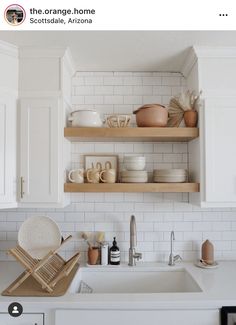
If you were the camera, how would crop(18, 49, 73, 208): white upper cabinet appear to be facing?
facing the viewer

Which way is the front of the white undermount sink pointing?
toward the camera

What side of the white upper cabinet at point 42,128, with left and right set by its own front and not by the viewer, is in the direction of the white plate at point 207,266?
left

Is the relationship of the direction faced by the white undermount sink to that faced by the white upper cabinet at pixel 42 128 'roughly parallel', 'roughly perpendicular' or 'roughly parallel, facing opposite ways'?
roughly parallel

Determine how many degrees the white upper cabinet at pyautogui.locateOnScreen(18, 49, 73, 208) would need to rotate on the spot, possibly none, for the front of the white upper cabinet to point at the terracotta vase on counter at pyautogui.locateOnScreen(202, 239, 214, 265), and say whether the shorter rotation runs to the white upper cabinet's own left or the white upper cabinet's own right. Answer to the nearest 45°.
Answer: approximately 90° to the white upper cabinet's own left

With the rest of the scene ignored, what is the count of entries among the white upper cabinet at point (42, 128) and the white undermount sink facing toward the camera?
2
